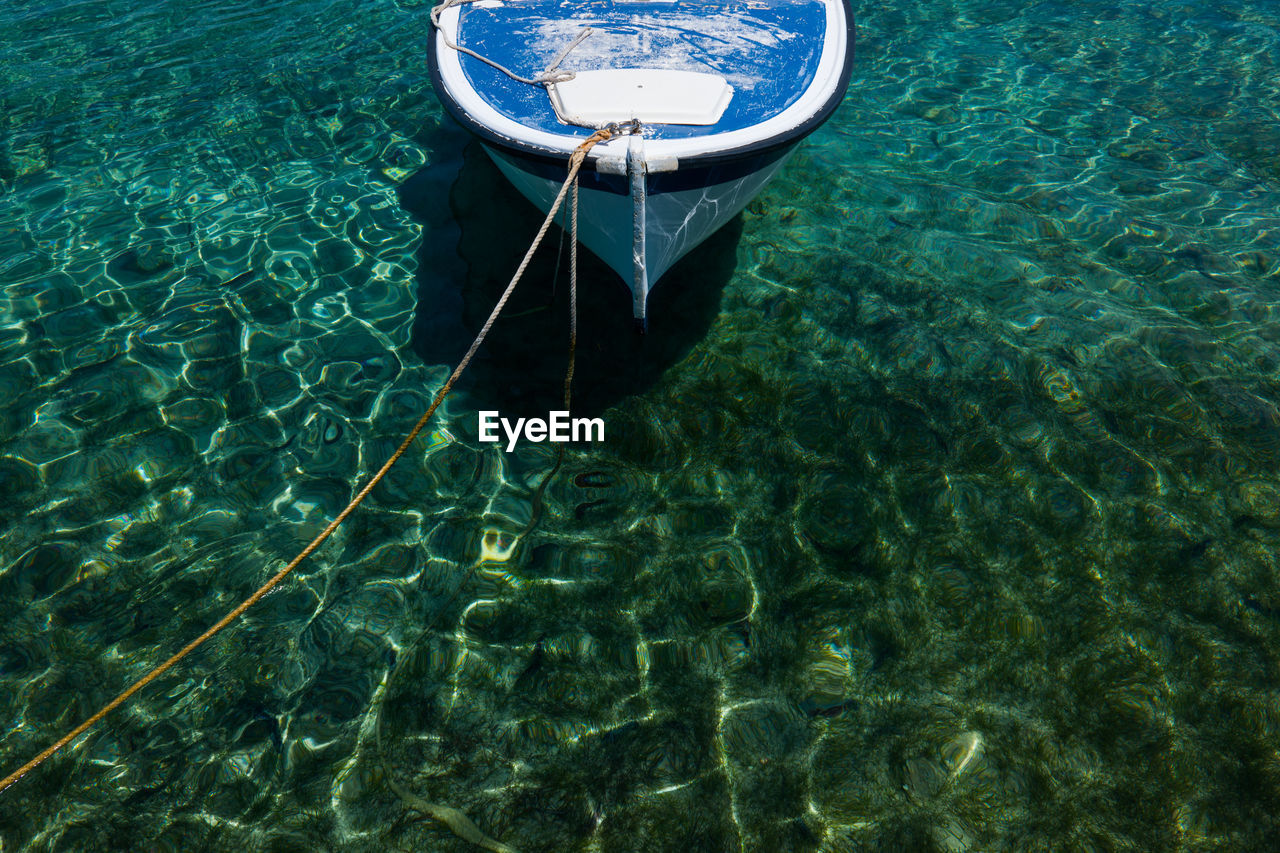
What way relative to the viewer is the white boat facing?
toward the camera
